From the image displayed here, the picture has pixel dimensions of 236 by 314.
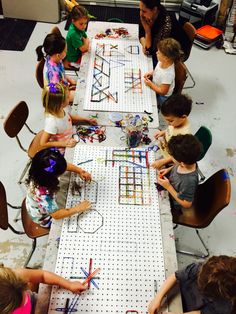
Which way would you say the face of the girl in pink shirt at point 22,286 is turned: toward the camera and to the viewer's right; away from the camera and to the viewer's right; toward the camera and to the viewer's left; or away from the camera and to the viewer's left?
away from the camera and to the viewer's right

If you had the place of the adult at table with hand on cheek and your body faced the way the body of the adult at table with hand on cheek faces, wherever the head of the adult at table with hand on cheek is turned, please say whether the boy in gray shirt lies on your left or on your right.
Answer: on your left

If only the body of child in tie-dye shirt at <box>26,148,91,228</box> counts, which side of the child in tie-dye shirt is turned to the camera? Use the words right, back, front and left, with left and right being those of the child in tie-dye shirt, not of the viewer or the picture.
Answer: right

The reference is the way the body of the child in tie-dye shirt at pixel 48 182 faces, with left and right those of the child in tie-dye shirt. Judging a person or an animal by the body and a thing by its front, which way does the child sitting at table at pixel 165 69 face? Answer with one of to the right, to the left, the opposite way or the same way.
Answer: the opposite way

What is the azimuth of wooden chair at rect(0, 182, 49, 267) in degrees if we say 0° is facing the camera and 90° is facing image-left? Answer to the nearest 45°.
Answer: approximately 270°
